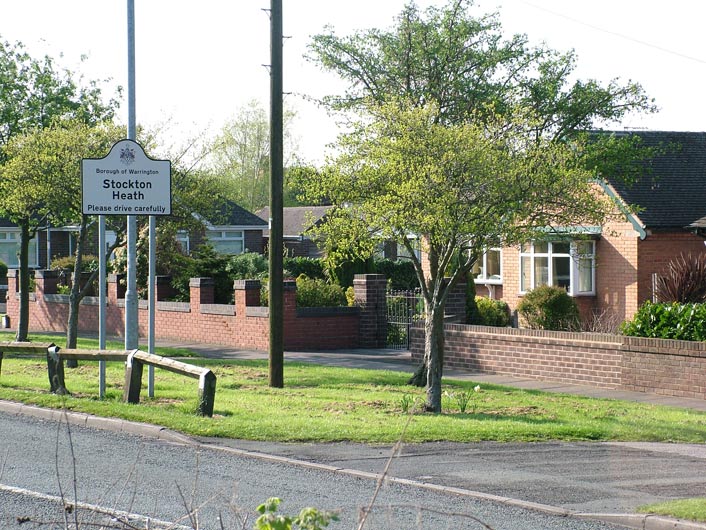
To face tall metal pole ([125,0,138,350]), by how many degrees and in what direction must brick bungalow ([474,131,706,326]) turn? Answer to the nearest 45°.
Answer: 0° — it already faces it

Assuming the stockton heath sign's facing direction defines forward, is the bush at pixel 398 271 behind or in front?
behind

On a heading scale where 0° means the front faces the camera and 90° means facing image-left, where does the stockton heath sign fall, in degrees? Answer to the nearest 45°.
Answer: approximately 0°

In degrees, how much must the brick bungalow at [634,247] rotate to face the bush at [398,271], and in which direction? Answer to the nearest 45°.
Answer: approximately 90° to its right

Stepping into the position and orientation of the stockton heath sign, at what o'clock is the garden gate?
The garden gate is roughly at 7 o'clock from the stockton heath sign.

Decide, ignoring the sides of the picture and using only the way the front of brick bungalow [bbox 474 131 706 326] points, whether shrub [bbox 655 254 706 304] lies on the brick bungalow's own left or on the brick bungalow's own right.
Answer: on the brick bungalow's own left

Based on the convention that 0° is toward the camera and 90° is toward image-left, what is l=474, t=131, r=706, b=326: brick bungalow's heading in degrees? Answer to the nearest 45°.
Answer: approximately 45°

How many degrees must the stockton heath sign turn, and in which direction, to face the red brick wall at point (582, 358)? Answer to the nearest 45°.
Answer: approximately 90° to its left

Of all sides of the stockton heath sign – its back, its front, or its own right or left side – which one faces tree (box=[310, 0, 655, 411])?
left

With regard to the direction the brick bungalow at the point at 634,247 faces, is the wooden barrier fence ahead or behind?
ahead

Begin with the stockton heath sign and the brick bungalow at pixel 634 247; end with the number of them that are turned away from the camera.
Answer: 0
